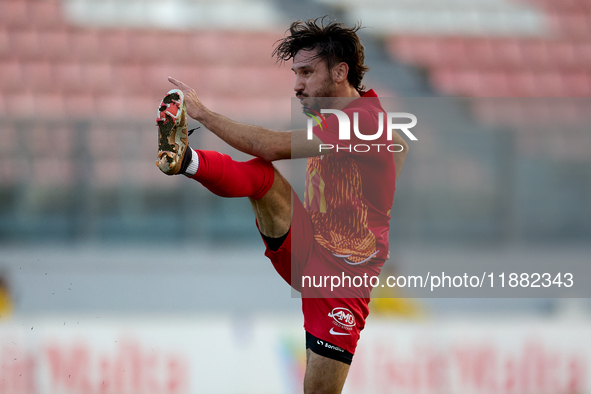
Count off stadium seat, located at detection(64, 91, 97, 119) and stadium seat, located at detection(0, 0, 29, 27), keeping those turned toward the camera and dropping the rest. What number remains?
2

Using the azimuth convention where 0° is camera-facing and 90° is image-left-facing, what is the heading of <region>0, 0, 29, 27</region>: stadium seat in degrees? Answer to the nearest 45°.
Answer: approximately 0°

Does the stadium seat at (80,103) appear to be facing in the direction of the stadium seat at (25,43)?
no

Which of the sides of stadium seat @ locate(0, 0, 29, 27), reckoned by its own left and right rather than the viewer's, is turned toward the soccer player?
front

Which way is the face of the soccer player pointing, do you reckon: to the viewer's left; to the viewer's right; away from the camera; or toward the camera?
to the viewer's left

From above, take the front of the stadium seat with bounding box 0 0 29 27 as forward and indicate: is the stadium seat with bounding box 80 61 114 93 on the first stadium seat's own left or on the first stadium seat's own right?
on the first stadium seat's own left

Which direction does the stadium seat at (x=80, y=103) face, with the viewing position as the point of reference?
facing the viewer

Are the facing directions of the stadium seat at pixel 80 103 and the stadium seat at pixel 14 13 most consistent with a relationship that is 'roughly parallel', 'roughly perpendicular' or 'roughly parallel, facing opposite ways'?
roughly parallel
